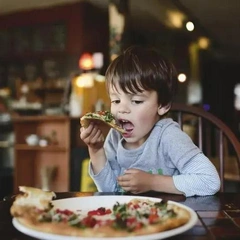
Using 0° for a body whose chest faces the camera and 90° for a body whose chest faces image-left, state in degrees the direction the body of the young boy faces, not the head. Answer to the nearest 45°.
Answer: approximately 45°

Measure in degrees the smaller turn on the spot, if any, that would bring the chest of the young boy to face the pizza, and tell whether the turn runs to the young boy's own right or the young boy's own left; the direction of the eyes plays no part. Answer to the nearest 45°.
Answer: approximately 45° to the young boy's own left

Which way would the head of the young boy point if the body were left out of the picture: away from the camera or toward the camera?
toward the camera

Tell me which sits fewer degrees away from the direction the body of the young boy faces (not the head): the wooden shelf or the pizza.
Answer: the pizza

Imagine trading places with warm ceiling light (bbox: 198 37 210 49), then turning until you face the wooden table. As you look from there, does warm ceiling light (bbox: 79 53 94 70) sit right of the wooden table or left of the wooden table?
right

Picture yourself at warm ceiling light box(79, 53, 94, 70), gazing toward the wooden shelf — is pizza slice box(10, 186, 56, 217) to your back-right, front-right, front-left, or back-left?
front-left

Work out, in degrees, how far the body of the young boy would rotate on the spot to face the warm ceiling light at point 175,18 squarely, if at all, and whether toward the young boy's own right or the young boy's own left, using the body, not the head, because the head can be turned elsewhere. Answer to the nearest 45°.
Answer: approximately 135° to the young boy's own right

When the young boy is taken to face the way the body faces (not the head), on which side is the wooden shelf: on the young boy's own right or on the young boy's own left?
on the young boy's own right

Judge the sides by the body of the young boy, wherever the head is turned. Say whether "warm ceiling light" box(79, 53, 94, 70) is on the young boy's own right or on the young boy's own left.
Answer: on the young boy's own right
